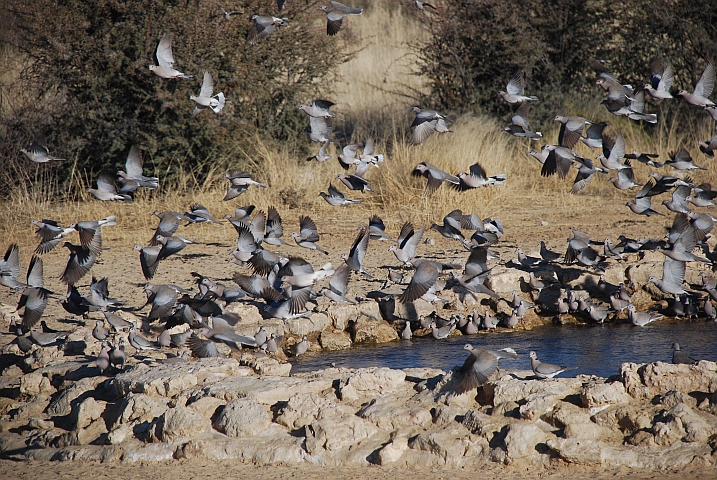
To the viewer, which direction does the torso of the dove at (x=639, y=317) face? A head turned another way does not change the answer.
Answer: to the viewer's left

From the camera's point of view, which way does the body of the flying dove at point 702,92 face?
to the viewer's left

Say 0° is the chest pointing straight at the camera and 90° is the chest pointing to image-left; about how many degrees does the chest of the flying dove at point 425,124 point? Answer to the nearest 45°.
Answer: approximately 90°

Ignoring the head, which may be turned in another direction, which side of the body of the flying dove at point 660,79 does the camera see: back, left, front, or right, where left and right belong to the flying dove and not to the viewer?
left

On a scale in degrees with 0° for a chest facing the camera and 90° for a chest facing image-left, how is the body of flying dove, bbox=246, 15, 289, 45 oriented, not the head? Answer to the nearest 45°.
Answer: approximately 90°

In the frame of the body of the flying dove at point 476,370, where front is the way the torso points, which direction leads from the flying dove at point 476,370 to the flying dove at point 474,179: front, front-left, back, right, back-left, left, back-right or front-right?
right
